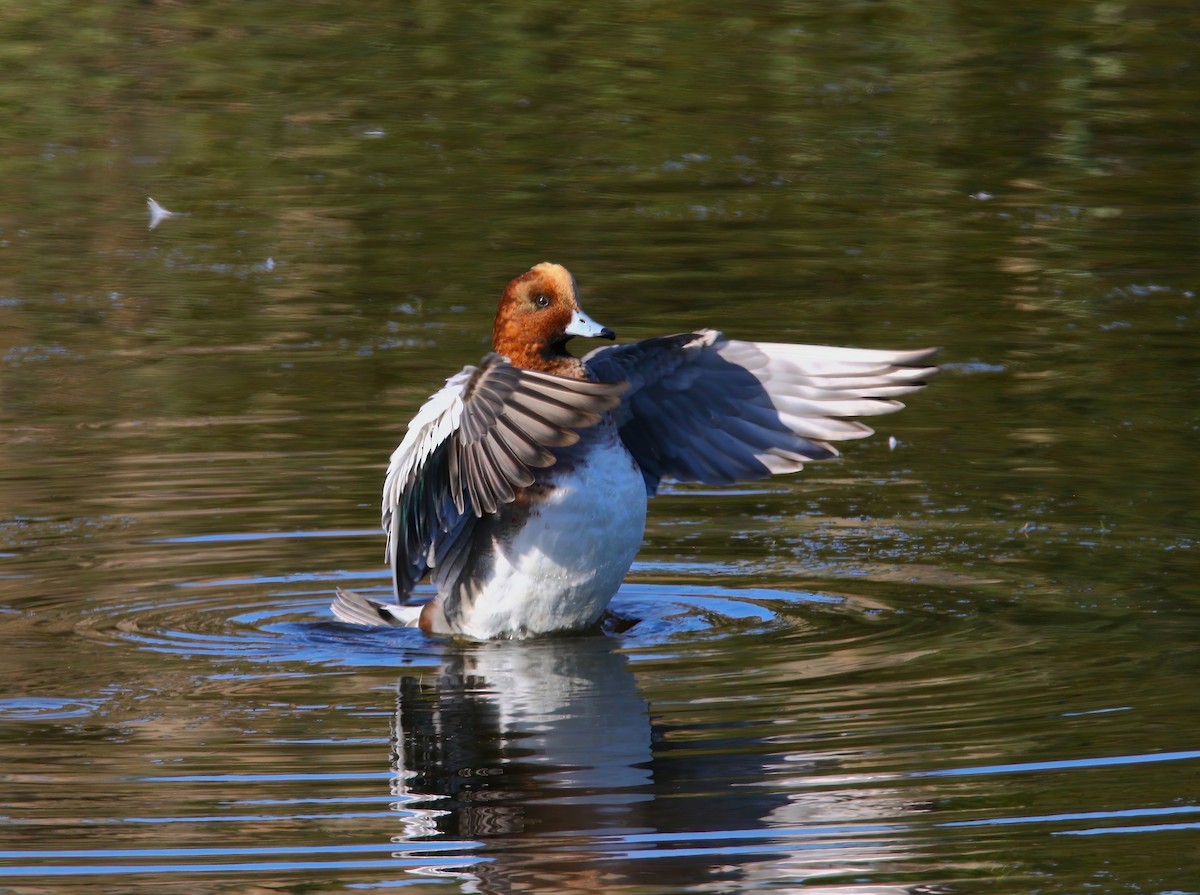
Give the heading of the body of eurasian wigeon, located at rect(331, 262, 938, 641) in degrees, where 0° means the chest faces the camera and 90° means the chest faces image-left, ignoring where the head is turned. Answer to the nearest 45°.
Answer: approximately 315°
